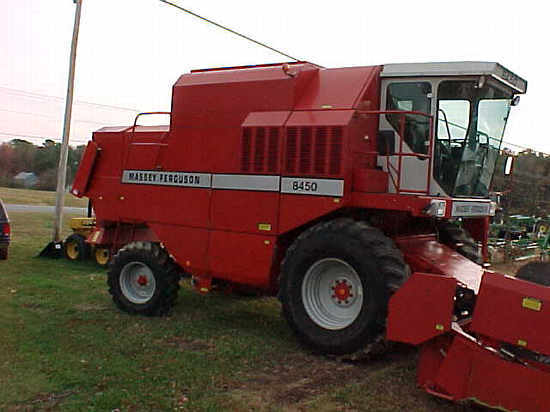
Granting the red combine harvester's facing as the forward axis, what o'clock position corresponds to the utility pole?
The utility pole is roughly at 6 o'clock from the red combine harvester.

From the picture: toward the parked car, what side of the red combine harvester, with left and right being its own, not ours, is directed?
back

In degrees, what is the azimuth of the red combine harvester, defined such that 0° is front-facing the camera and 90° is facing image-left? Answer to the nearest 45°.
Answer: approximately 315°
